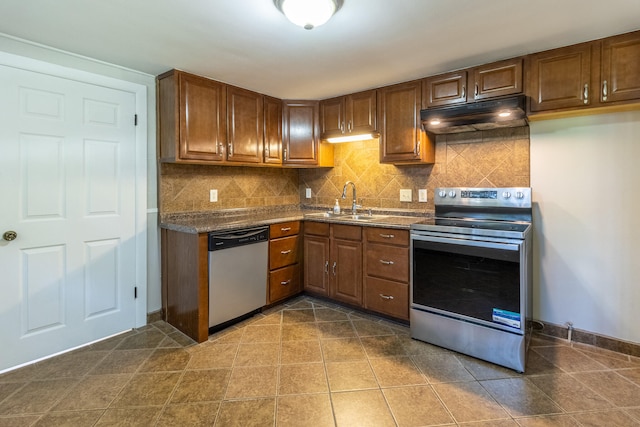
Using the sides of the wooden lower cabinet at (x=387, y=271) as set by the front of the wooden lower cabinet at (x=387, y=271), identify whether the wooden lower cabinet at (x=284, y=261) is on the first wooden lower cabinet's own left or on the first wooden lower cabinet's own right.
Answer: on the first wooden lower cabinet's own right

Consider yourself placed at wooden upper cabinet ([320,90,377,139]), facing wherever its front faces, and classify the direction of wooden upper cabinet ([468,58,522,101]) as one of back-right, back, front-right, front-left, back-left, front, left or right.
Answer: left

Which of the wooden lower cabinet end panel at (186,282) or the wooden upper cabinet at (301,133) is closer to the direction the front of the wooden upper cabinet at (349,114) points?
the wooden lower cabinet end panel

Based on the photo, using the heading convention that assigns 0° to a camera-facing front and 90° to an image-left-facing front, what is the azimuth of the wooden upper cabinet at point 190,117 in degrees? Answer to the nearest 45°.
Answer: approximately 315°

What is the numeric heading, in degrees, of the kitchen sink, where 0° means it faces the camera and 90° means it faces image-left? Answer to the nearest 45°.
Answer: approximately 45°

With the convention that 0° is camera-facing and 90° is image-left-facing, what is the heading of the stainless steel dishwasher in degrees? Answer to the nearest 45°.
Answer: approximately 315°

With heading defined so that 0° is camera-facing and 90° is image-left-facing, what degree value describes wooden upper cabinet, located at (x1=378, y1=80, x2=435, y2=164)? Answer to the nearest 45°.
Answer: approximately 45°

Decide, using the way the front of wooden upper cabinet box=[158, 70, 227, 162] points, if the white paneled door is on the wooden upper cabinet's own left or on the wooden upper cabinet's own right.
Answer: on the wooden upper cabinet's own right
